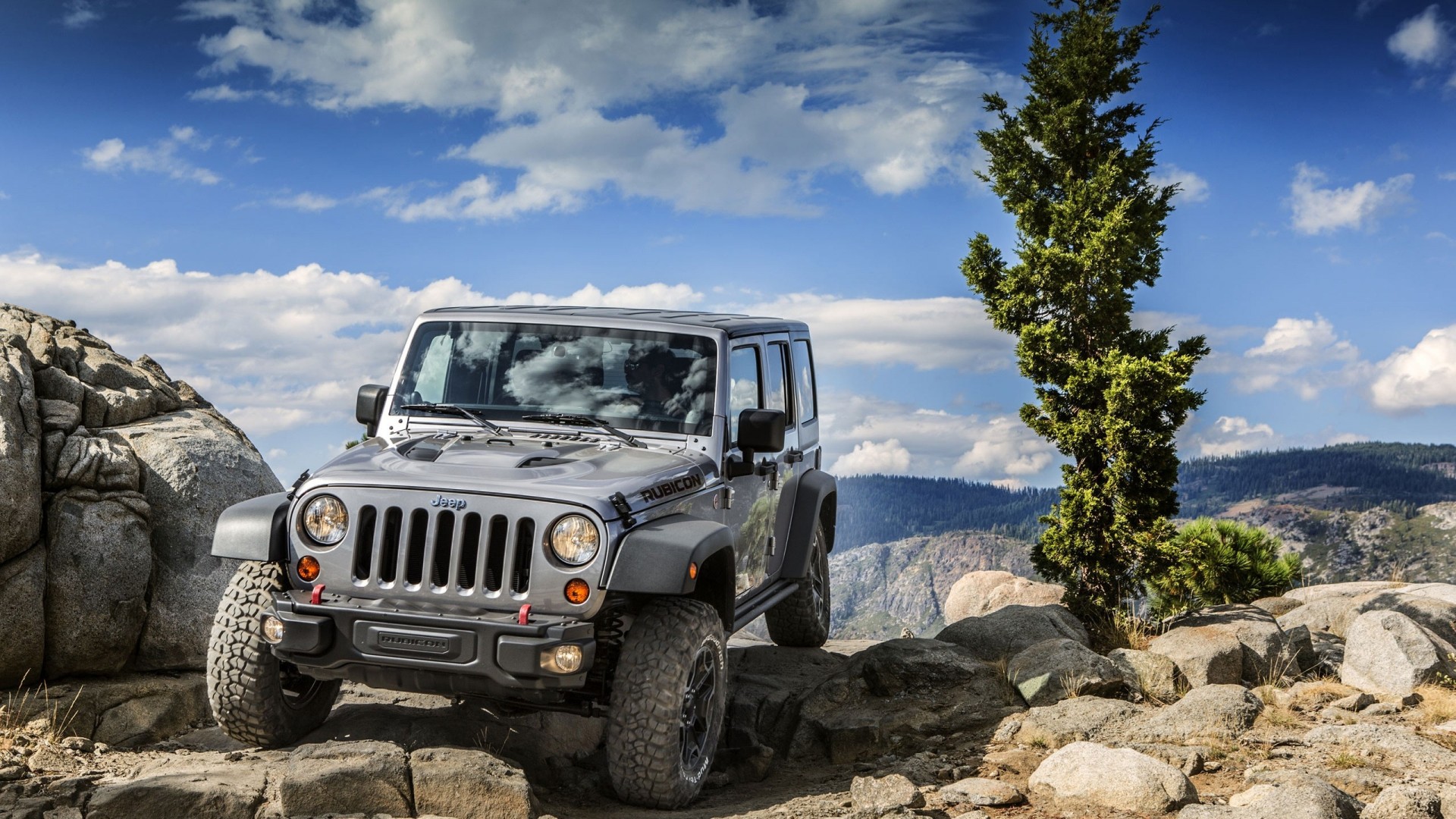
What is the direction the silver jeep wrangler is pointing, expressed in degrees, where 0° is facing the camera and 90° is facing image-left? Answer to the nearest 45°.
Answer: approximately 45°

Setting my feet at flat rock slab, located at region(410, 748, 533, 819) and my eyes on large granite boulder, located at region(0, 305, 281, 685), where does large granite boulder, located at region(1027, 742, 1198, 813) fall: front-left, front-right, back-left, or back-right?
back-right

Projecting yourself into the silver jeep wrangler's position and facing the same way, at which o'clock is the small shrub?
The small shrub is roughly at 6 o'clock from the silver jeep wrangler.

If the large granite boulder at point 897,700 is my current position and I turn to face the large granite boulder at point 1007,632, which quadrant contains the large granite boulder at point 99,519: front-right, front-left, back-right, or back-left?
back-left

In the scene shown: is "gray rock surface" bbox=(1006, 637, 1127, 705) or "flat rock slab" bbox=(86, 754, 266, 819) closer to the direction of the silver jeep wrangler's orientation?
the flat rock slab

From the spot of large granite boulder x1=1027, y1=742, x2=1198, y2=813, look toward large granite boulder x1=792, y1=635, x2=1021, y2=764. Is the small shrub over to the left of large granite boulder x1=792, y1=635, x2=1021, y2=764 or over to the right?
right

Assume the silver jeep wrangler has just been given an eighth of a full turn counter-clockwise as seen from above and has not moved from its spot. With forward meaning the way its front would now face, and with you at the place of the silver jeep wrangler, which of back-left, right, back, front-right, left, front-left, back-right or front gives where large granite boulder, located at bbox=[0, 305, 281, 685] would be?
back-right

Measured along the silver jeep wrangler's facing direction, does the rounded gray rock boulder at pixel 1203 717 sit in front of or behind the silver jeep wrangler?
behind

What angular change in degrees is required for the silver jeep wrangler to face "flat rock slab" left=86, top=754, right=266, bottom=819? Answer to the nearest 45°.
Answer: approximately 45° to its right

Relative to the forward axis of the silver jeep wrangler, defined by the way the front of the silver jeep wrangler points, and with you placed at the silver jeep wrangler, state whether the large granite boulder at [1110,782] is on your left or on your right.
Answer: on your left
